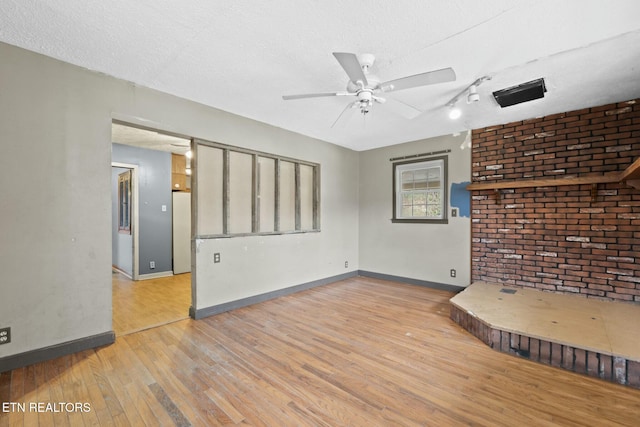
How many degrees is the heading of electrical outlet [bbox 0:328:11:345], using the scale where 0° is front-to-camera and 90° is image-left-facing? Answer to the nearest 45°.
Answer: approximately 0°

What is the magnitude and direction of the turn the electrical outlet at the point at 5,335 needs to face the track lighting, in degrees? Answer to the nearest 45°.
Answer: approximately 45° to its left

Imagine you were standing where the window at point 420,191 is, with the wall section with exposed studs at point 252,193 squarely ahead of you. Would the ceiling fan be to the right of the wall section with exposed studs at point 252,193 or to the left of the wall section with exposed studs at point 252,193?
left

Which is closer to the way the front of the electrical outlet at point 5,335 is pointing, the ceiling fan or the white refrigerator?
the ceiling fan

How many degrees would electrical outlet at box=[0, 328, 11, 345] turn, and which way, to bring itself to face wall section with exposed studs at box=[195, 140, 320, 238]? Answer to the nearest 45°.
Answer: approximately 90° to its left

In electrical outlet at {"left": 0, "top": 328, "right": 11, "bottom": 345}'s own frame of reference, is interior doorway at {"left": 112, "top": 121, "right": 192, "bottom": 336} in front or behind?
behind

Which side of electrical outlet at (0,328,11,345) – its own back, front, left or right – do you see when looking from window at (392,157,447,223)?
left

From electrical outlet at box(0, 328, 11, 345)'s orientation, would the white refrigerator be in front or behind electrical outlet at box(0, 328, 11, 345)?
behind

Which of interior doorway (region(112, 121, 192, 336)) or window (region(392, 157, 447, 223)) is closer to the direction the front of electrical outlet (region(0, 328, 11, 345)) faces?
the window

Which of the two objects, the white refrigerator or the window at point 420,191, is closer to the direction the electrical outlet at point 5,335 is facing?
the window
